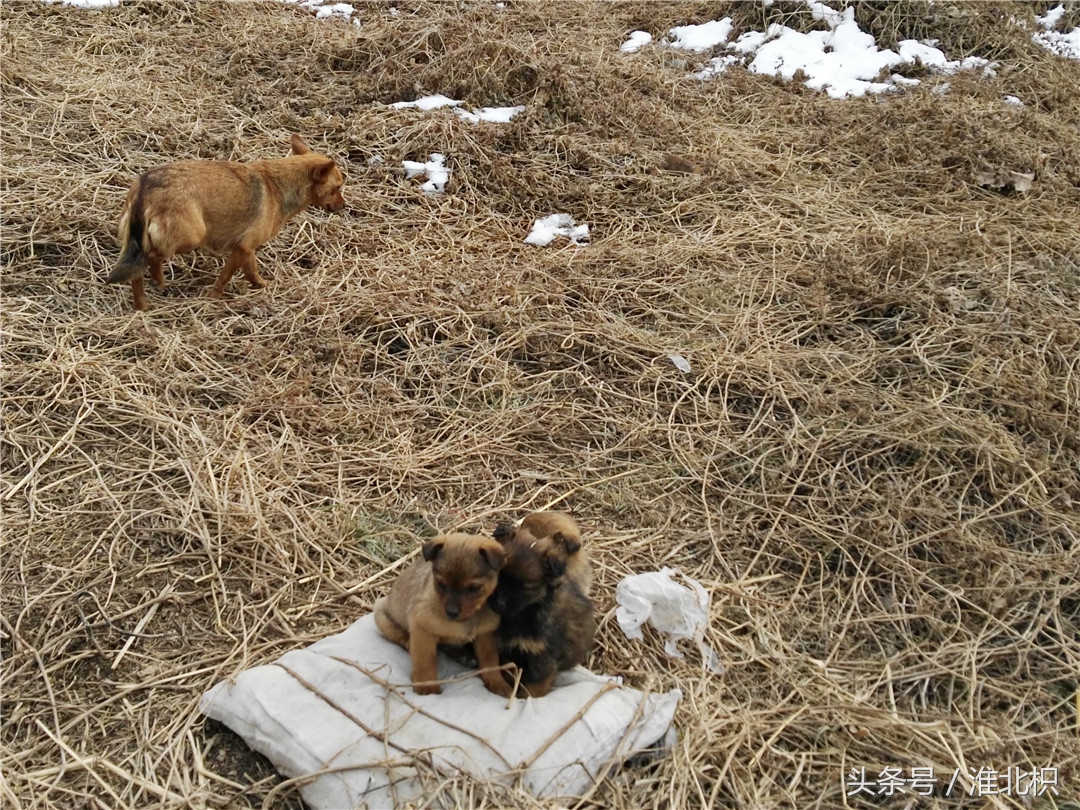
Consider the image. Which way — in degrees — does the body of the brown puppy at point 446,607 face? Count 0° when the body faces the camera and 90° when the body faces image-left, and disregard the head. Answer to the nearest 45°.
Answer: approximately 315°

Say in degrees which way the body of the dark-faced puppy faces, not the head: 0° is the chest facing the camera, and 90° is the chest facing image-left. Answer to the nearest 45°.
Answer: approximately 45°

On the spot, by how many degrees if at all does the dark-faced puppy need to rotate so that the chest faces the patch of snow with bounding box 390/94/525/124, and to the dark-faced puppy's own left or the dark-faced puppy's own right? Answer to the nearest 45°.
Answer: approximately 135° to the dark-faced puppy's own right
